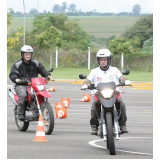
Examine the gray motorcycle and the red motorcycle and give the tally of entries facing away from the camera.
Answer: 0

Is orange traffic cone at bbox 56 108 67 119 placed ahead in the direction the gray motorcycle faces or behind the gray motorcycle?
behind

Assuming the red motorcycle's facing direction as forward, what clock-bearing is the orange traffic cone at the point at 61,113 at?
The orange traffic cone is roughly at 8 o'clock from the red motorcycle.

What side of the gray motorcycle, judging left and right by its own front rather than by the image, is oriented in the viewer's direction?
front

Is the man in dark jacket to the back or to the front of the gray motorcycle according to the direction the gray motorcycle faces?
to the back

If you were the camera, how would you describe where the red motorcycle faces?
facing the viewer and to the right of the viewer

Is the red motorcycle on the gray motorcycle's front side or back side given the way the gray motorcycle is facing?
on the back side

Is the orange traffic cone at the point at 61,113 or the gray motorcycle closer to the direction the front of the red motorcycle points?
the gray motorcycle

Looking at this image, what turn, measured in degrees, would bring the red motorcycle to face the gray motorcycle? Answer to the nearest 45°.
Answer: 0° — it already faces it
